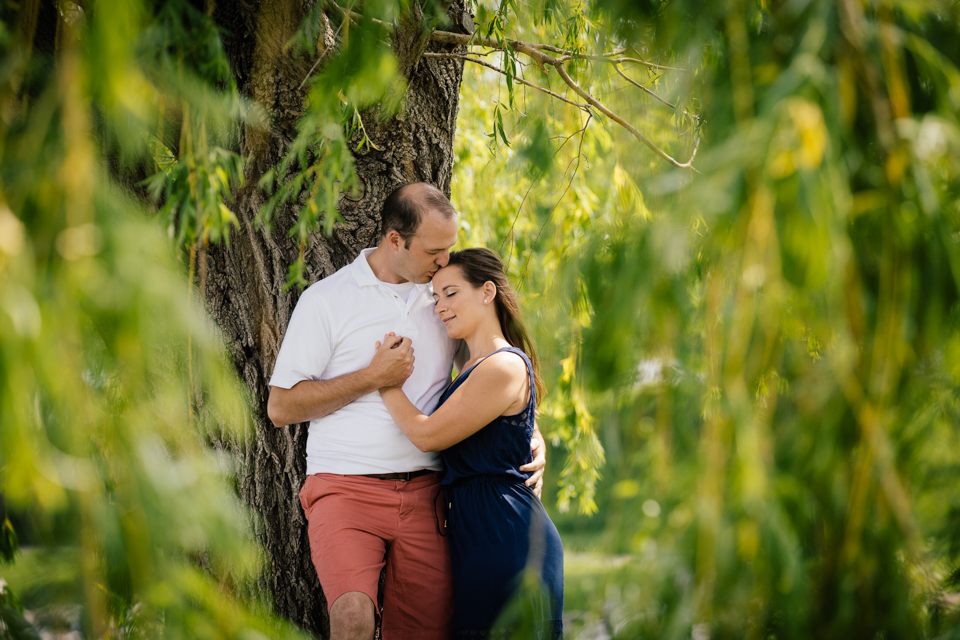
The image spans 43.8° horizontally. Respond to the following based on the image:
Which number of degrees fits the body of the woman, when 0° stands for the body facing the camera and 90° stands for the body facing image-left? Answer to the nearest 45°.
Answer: approximately 90°

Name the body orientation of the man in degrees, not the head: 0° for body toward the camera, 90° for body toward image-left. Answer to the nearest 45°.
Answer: approximately 315°

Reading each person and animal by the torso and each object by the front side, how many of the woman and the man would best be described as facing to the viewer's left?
1
